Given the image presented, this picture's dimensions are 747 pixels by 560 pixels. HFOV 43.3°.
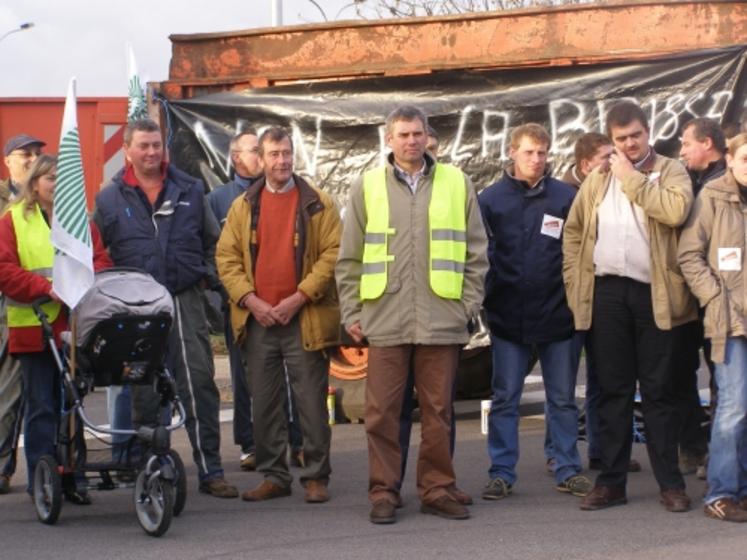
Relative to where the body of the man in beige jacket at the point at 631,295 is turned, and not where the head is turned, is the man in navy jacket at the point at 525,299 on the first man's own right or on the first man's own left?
on the first man's own right

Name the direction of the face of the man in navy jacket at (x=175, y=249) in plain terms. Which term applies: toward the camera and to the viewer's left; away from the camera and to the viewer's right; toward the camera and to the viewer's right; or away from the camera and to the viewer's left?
toward the camera and to the viewer's right

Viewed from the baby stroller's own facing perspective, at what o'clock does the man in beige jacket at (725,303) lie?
The man in beige jacket is roughly at 11 o'clock from the baby stroller.

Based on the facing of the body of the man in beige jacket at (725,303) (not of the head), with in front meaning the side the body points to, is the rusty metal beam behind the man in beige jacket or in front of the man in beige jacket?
behind

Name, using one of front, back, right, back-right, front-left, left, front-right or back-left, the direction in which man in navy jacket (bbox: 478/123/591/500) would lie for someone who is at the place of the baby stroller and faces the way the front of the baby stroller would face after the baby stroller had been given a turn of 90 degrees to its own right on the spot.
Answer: back-left
